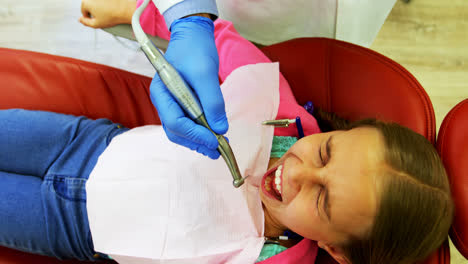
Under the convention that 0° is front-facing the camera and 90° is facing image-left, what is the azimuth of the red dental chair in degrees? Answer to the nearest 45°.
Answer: approximately 90°
